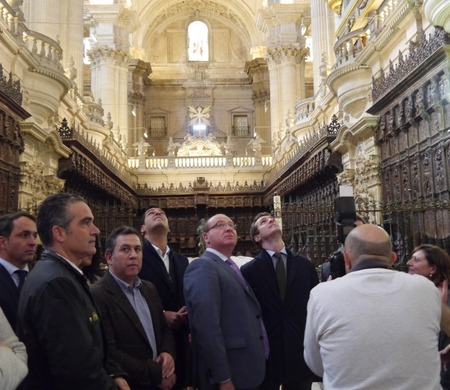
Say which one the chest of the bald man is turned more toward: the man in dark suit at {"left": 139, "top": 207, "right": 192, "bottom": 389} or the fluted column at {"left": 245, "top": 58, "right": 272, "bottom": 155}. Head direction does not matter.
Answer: the fluted column

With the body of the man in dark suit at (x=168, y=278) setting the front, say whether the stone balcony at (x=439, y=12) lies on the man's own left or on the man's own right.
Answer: on the man's own left

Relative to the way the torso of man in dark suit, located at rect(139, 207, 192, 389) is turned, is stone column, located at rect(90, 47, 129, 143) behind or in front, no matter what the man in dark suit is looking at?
behind

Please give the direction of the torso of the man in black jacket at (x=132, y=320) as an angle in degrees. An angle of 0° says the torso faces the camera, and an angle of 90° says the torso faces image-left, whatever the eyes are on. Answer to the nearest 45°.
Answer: approximately 315°

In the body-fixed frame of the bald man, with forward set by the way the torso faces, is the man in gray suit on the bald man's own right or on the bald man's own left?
on the bald man's own left

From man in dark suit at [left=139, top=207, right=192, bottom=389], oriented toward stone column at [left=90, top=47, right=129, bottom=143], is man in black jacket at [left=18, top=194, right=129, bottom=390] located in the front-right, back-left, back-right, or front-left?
back-left

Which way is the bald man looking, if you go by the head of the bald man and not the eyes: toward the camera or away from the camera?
away from the camera

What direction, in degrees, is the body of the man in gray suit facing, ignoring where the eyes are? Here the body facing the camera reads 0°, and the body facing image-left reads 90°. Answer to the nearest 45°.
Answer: approximately 315°

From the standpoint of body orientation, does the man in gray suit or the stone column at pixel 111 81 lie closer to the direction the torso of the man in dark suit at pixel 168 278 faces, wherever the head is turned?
the man in gray suit

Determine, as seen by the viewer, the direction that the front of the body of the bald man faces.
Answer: away from the camera

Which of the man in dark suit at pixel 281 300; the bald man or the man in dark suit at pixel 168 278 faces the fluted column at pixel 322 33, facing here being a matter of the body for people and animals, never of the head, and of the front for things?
the bald man

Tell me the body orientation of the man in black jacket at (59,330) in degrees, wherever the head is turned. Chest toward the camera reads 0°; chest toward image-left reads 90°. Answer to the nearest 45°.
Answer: approximately 270°

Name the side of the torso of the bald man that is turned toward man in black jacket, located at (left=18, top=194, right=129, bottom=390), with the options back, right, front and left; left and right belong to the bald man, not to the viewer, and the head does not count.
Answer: left

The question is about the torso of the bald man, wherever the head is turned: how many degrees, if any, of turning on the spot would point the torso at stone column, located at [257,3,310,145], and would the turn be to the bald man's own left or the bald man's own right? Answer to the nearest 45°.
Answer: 0° — they already face it
